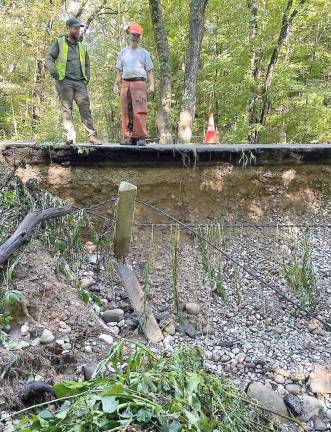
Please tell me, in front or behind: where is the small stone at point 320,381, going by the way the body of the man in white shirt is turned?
in front

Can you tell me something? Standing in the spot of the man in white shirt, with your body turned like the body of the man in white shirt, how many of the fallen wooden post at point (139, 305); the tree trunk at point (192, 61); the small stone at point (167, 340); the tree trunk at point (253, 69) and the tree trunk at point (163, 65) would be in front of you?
2

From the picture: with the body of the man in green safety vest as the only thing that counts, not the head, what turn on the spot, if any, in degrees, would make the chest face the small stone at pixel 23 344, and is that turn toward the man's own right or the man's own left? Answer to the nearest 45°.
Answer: approximately 45° to the man's own right

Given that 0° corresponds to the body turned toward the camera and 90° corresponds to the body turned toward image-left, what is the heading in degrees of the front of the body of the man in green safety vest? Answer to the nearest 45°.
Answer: approximately 315°

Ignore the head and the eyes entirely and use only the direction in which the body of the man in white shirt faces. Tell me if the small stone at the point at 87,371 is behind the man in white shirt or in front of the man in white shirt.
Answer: in front

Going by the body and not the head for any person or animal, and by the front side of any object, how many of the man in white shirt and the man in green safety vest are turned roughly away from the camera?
0

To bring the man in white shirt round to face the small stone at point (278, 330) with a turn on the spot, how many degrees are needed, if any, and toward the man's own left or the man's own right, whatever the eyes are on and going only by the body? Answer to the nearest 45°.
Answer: approximately 45° to the man's own left

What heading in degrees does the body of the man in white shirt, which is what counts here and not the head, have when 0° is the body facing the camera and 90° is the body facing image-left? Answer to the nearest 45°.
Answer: approximately 0°

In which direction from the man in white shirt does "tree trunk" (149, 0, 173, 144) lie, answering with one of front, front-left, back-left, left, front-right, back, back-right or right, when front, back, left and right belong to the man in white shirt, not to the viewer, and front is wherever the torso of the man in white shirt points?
back

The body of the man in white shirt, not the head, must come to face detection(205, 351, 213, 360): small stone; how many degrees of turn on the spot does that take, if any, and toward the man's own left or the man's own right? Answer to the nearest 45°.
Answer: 0° — they already face it

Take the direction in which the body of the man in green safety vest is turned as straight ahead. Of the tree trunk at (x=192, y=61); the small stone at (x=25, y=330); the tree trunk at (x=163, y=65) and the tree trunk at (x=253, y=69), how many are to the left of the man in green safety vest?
3

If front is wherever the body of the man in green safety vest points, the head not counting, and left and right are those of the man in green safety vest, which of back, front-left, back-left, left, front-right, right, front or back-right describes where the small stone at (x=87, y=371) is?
front-right

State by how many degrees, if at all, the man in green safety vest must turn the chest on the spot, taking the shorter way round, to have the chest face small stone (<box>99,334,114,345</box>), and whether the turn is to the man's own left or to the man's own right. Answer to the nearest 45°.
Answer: approximately 45° to the man's own right
